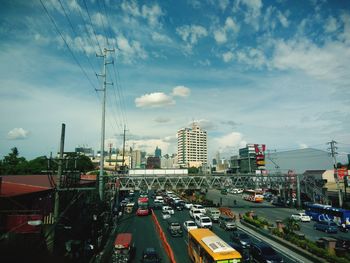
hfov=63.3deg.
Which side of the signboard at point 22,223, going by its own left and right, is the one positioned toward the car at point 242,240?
left

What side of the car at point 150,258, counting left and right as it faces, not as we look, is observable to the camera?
front

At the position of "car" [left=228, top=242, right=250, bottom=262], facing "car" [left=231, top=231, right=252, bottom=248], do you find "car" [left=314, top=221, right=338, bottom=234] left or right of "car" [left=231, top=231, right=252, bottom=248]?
right

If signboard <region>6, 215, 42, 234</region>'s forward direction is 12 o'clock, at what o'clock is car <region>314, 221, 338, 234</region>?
The car is roughly at 9 o'clock from the signboard.

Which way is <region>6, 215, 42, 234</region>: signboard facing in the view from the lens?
facing the viewer

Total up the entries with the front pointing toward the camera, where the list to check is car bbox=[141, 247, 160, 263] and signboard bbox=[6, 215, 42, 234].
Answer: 2

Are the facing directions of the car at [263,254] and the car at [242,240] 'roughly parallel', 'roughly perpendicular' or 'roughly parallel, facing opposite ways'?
roughly parallel

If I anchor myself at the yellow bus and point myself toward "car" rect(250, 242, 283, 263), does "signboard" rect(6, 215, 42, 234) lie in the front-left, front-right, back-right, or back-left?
back-left

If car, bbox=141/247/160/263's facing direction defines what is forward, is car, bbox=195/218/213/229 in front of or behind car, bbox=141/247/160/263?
behind

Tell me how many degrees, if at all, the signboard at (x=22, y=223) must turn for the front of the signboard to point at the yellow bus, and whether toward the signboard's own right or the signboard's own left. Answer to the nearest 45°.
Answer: approximately 45° to the signboard's own left
